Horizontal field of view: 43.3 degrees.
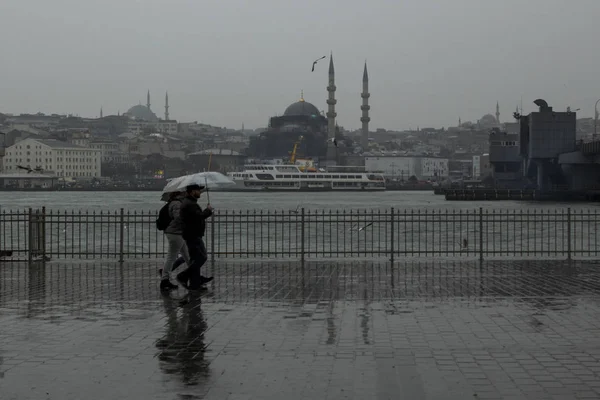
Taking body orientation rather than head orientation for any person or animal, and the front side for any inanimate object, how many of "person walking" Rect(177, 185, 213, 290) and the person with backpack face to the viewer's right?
2

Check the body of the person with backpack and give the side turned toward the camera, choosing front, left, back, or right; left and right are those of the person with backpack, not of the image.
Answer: right

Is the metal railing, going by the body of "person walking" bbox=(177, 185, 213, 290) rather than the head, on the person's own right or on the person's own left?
on the person's own left

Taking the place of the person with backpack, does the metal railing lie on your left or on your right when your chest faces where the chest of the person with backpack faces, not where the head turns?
on your left

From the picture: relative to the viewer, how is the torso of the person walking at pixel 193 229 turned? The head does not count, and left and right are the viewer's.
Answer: facing to the right of the viewer
